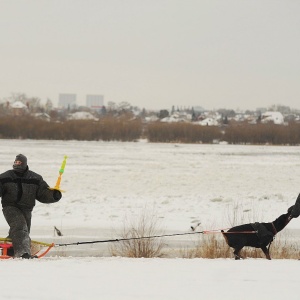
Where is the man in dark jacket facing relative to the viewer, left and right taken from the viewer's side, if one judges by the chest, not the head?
facing the viewer

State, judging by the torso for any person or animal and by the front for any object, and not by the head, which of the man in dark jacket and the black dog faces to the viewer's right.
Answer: the black dog

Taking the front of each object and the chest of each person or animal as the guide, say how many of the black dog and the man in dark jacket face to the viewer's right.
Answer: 1

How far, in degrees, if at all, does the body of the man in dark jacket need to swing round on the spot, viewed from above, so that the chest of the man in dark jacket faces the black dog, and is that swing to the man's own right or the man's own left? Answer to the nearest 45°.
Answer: approximately 90° to the man's own left

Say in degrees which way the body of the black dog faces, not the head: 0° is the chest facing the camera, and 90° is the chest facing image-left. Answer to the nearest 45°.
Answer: approximately 270°

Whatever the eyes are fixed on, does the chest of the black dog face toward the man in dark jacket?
no

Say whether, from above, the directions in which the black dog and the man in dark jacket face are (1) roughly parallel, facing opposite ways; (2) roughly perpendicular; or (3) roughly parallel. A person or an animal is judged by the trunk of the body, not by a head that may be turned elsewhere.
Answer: roughly perpendicular
